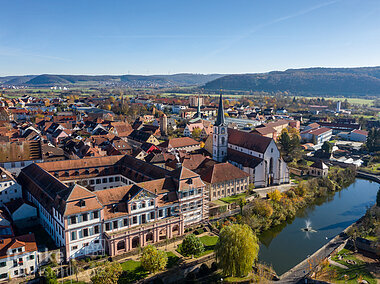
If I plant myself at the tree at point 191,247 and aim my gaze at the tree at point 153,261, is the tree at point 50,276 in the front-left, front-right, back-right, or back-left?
front-right

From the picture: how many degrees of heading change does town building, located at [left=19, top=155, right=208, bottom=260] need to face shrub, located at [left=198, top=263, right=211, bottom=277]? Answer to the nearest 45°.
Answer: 0° — it already faces it

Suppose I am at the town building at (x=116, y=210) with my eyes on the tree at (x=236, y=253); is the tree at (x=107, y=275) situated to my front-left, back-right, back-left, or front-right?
front-right

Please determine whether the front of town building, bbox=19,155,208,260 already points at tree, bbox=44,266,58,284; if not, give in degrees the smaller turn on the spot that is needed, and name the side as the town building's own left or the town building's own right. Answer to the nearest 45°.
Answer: approximately 90° to the town building's own right

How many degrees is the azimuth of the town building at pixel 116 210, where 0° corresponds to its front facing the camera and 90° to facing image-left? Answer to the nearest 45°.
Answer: approximately 315°

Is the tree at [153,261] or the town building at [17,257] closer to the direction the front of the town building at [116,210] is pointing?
the tree

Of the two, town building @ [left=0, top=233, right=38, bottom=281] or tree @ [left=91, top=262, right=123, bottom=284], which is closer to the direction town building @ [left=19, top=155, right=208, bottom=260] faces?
the tree

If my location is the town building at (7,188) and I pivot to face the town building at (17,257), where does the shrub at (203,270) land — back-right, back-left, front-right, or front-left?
front-left

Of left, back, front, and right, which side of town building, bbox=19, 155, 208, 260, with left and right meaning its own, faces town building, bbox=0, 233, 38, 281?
right

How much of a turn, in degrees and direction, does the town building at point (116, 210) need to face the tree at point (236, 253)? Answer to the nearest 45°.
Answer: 0° — it already faces it
